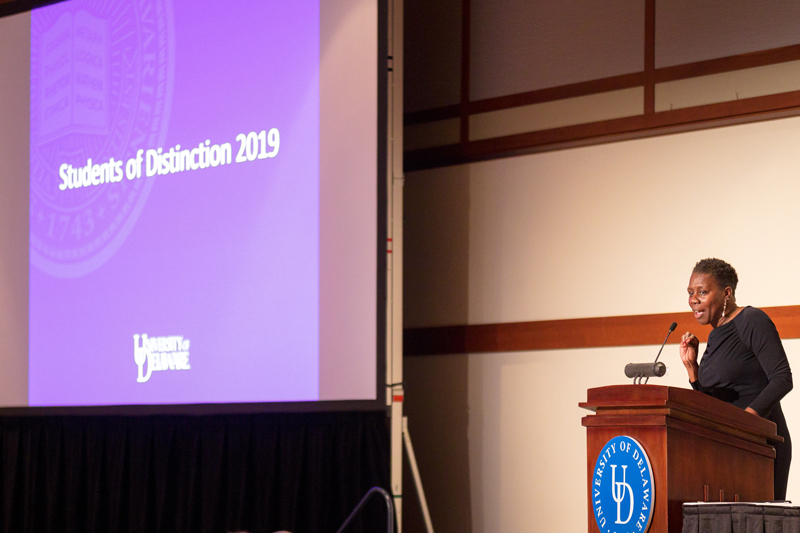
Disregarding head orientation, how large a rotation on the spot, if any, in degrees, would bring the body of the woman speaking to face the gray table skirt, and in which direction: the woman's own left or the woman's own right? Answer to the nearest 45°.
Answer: approximately 45° to the woman's own left

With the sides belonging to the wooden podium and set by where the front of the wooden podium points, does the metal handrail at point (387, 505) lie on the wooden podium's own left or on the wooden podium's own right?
on the wooden podium's own right

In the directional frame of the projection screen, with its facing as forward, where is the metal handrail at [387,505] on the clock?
The metal handrail is roughly at 10 o'clock from the projection screen.

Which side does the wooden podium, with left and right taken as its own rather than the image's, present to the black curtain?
right

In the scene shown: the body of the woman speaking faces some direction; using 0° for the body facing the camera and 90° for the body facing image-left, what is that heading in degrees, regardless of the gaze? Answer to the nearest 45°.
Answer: approximately 45°

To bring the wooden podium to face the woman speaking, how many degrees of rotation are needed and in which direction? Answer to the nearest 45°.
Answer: approximately 135° to its right

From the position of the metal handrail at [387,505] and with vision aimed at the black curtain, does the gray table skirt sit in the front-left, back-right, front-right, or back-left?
back-right
